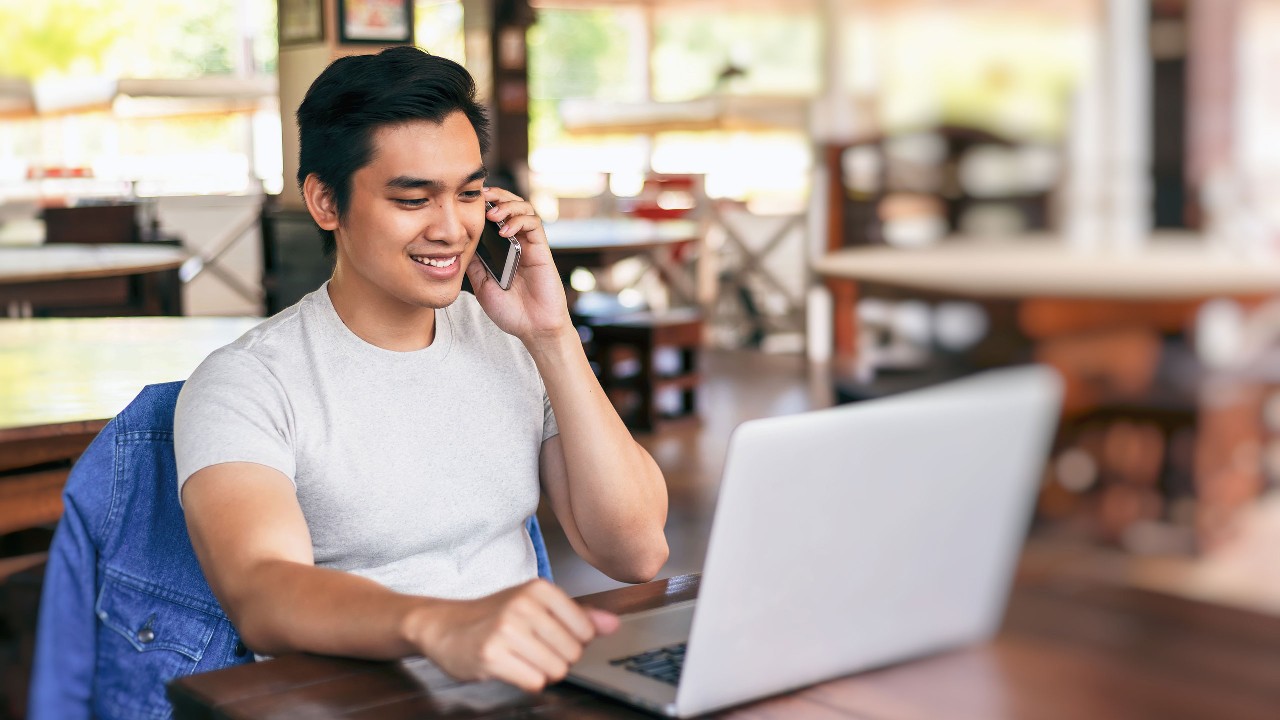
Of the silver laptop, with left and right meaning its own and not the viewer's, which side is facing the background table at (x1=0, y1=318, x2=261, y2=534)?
front

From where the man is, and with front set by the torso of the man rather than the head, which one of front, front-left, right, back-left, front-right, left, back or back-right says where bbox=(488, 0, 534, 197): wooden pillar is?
back-left

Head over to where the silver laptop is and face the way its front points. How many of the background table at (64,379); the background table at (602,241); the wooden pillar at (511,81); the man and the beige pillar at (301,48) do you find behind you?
0

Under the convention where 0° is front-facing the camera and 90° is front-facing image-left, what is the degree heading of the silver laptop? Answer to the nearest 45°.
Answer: approximately 135°

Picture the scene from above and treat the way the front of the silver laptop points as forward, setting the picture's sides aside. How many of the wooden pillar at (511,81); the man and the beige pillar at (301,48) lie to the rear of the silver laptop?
0

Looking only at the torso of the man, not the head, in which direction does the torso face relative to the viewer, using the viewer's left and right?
facing the viewer and to the right of the viewer

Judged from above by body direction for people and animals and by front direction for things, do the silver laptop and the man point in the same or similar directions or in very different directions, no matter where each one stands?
very different directions

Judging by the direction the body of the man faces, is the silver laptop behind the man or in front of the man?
in front

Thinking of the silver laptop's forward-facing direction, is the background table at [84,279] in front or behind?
in front

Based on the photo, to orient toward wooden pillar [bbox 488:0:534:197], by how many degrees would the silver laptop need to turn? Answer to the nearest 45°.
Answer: approximately 45° to its right

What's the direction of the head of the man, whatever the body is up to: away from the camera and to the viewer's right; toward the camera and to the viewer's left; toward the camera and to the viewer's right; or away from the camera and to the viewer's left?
toward the camera and to the viewer's right

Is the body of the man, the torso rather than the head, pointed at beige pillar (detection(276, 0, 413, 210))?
no

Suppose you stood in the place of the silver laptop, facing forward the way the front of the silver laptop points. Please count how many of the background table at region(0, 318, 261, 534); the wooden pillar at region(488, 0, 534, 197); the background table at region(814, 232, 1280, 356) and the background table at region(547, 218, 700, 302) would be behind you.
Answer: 0

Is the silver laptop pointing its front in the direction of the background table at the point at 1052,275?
no

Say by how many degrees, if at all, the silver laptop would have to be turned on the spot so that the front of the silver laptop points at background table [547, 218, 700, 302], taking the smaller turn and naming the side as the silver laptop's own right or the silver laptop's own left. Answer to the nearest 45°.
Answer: approximately 45° to the silver laptop's own right
